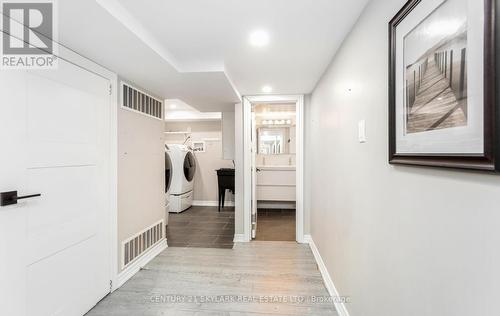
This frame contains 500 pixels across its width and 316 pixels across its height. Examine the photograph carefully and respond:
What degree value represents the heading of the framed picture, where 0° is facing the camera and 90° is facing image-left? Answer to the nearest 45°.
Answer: approximately 45°

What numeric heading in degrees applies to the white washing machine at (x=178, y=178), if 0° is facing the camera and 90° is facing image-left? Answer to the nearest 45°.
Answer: approximately 315°

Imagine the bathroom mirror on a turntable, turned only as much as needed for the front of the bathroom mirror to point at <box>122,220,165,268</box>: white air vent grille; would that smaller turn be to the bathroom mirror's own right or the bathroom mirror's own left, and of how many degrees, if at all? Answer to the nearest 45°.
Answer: approximately 45° to the bathroom mirror's own right

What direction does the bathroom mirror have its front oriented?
toward the camera

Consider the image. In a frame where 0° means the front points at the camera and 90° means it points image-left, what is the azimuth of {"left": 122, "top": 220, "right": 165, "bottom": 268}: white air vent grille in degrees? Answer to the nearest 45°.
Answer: approximately 315°

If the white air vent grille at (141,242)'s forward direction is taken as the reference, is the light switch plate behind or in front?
in front

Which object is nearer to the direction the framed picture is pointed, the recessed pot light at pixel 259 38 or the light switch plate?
the recessed pot light

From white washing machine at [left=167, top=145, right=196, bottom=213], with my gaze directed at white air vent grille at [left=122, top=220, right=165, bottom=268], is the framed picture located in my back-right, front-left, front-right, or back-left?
front-left

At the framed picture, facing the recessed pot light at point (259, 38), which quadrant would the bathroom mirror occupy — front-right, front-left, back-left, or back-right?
front-right

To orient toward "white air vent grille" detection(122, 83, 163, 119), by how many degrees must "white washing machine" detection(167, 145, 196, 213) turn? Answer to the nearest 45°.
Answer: approximately 45° to its right

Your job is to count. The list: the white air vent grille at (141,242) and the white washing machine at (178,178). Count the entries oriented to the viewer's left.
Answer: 0

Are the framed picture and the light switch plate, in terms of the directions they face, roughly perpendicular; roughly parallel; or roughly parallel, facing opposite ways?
roughly parallel

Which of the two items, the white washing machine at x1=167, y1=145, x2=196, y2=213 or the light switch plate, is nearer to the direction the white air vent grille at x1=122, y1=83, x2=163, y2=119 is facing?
the light switch plate

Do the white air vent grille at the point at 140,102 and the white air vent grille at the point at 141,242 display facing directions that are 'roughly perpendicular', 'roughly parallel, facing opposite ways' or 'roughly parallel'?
roughly parallel

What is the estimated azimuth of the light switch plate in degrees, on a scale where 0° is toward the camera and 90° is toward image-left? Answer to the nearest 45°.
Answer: approximately 45°

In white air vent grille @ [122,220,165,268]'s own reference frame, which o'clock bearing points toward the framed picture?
The framed picture is roughly at 1 o'clock from the white air vent grille.

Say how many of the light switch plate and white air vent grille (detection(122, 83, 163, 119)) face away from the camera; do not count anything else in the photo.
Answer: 0
